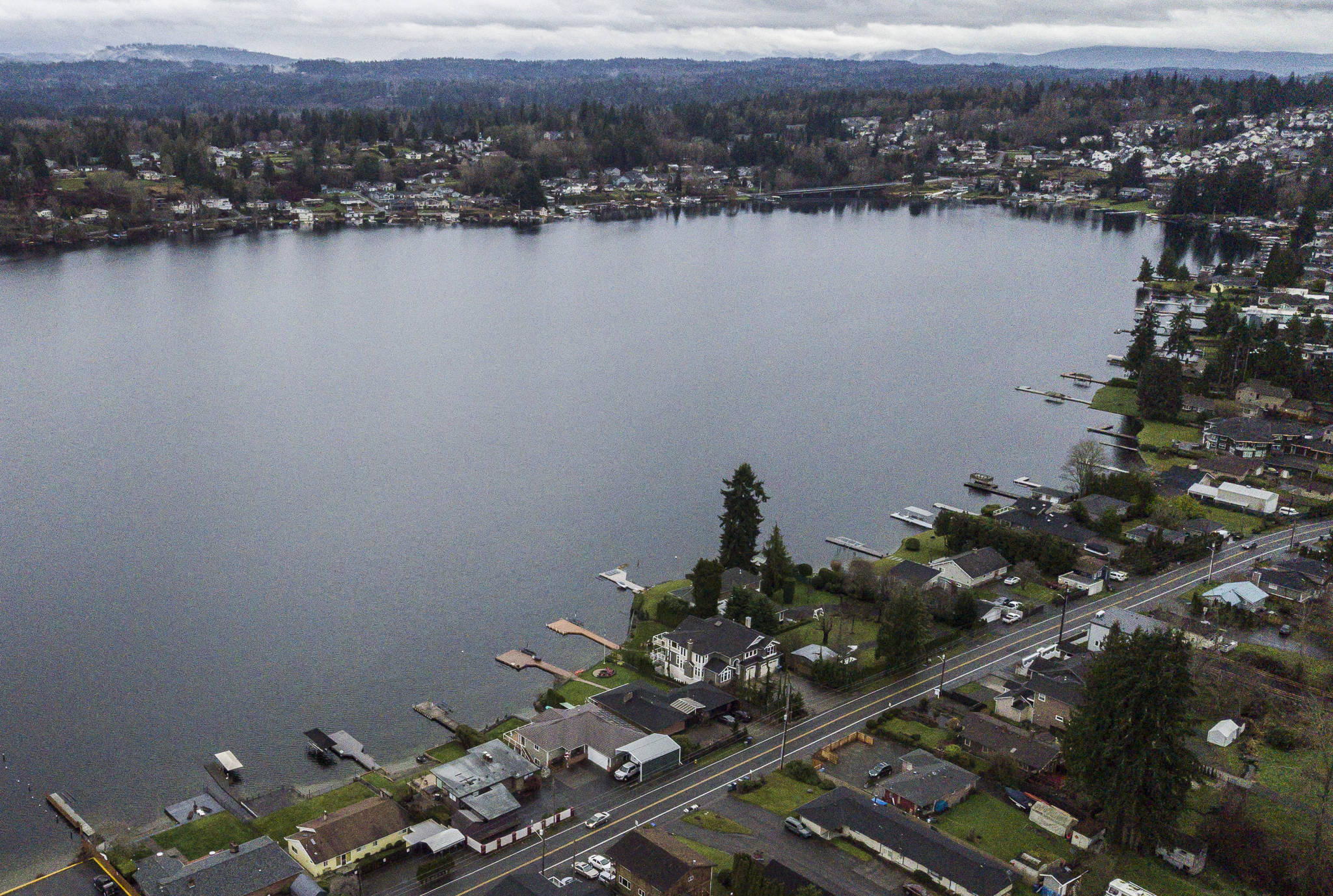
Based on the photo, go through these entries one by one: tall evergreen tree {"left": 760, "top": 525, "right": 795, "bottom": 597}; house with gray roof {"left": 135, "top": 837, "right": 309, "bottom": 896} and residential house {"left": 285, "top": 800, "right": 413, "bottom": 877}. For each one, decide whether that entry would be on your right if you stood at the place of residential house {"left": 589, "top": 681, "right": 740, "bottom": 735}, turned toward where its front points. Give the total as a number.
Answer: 2

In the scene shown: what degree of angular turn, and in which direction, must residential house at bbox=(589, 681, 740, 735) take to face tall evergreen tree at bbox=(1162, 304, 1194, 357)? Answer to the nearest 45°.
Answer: approximately 90° to its left

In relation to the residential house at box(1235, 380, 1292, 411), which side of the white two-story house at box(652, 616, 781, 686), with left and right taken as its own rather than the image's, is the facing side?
left

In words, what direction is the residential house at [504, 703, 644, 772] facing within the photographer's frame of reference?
facing the viewer and to the right of the viewer

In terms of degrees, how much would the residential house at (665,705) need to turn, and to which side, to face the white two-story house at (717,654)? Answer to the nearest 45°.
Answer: approximately 90° to its left

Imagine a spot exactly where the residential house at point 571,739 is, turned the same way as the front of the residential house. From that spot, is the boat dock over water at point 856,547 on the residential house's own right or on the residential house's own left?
on the residential house's own left

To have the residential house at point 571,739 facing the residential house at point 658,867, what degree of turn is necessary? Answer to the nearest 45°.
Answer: approximately 45° to its right

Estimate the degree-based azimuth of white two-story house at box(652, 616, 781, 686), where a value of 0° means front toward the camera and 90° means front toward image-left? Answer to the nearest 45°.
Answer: approximately 315°

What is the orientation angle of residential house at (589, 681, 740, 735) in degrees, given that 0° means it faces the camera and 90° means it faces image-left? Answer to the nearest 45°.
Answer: approximately 315°

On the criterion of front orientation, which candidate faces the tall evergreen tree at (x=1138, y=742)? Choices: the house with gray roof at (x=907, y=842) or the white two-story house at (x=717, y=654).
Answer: the white two-story house
